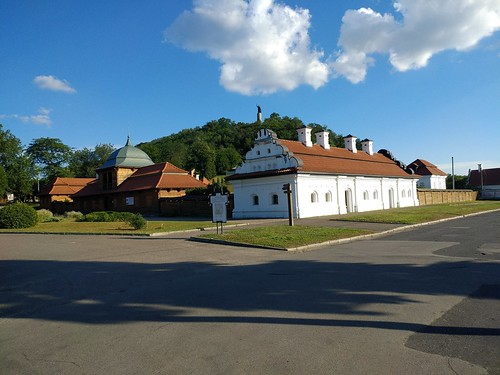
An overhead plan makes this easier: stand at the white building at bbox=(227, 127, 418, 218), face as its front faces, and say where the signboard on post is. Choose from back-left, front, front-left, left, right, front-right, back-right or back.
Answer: front-right

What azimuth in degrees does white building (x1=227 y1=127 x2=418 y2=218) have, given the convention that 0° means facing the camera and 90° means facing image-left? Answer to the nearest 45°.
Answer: approximately 315°

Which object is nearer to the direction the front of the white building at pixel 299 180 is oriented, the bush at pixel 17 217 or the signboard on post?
the signboard on post

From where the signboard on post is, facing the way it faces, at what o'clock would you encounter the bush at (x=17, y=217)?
The bush is roughly at 4 o'clock from the signboard on post.

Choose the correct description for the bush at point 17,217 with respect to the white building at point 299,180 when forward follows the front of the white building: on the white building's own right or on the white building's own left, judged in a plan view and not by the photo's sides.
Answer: on the white building's own right

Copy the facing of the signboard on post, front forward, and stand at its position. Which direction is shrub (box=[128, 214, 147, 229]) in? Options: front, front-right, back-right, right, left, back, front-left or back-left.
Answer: back-right

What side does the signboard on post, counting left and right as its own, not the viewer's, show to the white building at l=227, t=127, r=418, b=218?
back
